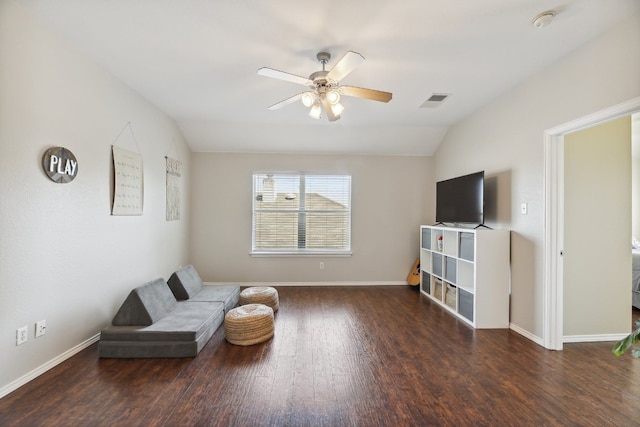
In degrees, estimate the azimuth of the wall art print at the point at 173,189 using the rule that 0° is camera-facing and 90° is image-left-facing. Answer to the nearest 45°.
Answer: approximately 315°

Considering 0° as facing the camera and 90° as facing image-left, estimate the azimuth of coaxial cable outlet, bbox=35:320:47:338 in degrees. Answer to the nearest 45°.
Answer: approximately 315°

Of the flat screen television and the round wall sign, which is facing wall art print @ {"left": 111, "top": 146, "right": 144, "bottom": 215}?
the flat screen television

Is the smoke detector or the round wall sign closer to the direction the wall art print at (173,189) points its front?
the smoke detector

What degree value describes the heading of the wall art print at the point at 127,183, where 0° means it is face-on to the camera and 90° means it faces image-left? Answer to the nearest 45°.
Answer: approximately 315°

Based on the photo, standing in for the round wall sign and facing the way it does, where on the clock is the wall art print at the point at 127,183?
The wall art print is roughly at 9 o'clock from the round wall sign.

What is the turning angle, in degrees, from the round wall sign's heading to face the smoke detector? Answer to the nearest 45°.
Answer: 0° — it already faces it
